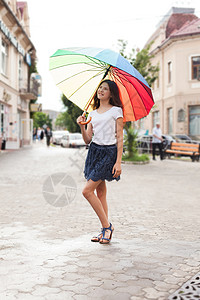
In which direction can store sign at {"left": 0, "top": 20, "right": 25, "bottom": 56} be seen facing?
to the viewer's right

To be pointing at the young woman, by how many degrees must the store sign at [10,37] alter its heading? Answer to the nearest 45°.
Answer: approximately 90° to its right

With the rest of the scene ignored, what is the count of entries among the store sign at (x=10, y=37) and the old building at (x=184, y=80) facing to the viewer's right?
1

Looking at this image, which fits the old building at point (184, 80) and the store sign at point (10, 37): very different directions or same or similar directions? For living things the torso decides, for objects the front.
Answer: very different directions

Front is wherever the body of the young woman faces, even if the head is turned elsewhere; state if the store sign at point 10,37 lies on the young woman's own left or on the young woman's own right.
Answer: on the young woman's own right

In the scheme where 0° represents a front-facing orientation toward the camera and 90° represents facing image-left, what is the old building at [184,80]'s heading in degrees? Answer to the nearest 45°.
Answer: approximately 45°

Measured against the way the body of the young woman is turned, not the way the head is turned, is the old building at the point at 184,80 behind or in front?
behind

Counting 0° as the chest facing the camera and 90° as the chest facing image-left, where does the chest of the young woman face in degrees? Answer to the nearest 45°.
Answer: approximately 45°

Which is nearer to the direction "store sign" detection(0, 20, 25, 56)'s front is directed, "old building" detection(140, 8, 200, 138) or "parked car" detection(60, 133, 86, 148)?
the old building

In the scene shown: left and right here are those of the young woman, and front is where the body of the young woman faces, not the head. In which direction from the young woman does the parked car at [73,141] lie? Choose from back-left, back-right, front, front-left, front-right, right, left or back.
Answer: back-right
